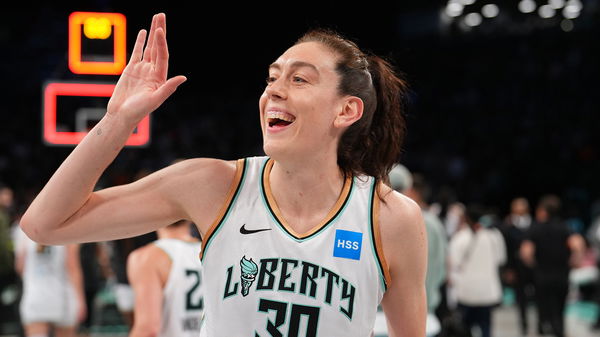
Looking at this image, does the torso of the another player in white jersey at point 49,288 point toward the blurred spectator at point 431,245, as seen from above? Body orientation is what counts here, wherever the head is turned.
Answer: no

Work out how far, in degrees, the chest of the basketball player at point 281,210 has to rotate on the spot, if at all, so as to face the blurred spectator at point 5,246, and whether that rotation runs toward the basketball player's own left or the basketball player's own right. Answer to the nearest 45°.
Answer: approximately 180°

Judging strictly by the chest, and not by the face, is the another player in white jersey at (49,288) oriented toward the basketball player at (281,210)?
no

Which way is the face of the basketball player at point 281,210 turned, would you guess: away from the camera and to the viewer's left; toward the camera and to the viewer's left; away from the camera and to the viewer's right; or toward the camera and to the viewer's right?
toward the camera and to the viewer's left

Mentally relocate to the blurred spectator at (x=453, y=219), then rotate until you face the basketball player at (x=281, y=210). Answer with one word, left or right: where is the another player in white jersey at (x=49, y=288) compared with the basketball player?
right

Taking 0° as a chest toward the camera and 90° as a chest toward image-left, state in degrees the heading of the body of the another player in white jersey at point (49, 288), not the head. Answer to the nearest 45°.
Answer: approximately 180°

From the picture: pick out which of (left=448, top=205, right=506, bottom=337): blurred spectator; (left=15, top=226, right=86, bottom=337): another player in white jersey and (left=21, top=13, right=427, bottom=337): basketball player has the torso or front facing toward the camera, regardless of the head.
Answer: the basketball player

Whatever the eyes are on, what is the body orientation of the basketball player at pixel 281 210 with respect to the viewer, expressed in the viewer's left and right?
facing the viewer
